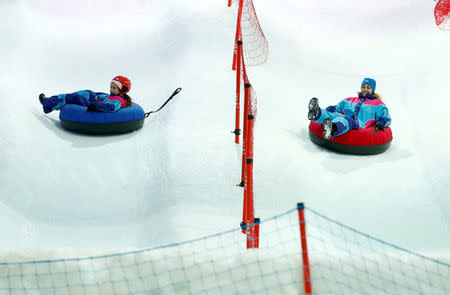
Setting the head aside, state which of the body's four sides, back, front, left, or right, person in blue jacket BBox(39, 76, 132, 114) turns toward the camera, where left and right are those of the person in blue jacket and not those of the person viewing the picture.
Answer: left

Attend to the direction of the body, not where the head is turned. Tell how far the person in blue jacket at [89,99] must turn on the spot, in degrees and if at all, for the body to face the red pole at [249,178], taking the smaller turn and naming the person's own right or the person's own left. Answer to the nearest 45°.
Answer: approximately 135° to the person's own left

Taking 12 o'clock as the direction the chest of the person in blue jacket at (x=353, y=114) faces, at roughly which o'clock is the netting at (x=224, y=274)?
The netting is roughly at 11 o'clock from the person in blue jacket.
